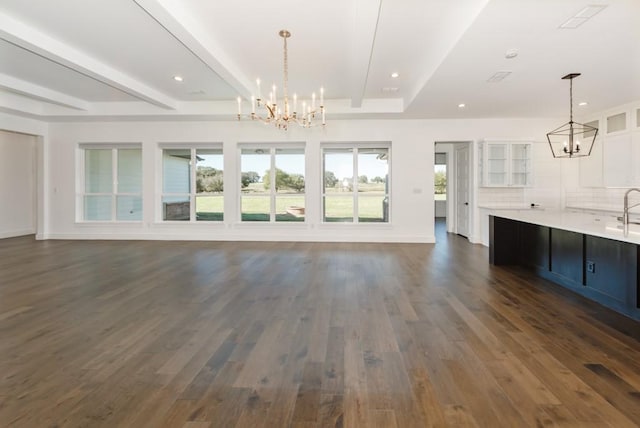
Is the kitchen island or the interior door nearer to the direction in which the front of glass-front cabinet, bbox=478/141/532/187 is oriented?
the kitchen island

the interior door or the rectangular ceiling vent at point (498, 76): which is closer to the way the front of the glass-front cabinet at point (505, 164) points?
the rectangular ceiling vent

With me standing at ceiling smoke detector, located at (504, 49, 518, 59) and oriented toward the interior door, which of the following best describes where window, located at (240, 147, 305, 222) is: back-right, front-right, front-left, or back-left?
front-left

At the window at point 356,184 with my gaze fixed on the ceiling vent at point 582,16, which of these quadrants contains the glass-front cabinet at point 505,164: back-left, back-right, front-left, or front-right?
front-left

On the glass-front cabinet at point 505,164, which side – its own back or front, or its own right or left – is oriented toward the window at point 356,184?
right

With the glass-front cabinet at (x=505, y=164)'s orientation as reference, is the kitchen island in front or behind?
in front

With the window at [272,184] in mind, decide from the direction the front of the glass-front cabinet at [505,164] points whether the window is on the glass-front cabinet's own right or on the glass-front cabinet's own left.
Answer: on the glass-front cabinet's own right

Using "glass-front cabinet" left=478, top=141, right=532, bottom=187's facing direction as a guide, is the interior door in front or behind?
behind

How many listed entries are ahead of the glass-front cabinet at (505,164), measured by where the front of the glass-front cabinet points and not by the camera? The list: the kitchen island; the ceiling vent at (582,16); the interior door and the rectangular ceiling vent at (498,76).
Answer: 3

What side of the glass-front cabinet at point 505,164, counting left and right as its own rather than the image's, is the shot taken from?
front

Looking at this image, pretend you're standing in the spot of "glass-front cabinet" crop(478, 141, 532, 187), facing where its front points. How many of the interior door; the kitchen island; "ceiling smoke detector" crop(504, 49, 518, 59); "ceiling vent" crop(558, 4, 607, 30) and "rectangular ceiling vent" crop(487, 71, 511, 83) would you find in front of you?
4

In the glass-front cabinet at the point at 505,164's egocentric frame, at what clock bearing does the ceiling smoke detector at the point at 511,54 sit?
The ceiling smoke detector is roughly at 12 o'clock from the glass-front cabinet.

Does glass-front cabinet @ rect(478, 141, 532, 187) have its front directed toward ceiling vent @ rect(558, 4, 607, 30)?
yes

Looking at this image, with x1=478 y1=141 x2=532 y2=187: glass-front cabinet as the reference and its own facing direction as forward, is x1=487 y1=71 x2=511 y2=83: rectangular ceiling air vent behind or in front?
in front
